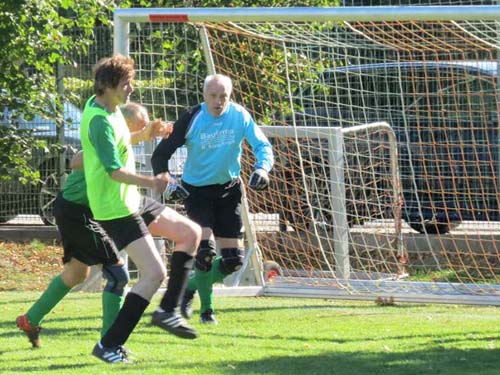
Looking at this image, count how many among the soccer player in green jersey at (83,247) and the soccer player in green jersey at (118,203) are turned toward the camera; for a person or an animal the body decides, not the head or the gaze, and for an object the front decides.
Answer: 0

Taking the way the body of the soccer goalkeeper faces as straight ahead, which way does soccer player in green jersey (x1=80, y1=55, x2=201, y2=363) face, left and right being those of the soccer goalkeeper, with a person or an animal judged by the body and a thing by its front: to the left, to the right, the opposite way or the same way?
to the left

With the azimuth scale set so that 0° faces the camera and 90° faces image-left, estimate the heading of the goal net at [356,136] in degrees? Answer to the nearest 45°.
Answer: approximately 0°

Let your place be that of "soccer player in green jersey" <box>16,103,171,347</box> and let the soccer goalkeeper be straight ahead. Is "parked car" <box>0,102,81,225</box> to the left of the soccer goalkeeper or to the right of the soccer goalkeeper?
left

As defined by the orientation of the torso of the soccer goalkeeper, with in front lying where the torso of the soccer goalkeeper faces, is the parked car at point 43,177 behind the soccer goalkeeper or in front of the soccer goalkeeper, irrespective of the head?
behind

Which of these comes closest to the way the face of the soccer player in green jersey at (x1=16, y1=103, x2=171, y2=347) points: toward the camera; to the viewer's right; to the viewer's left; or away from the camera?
to the viewer's right

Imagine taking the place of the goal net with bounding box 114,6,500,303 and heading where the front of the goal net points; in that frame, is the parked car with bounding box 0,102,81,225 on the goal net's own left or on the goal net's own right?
on the goal net's own right

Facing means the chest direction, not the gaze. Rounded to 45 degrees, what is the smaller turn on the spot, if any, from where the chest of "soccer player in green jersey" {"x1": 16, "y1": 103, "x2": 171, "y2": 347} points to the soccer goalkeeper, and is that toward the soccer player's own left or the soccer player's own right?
approximately 45° to the soccer player's own left

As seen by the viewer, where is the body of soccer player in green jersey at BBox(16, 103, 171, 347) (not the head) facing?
to the viewer's right

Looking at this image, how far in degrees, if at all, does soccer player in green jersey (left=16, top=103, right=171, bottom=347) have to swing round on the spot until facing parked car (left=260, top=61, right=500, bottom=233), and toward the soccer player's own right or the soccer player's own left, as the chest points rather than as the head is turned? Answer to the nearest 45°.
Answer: approximately 45° to the soccer player's own left
